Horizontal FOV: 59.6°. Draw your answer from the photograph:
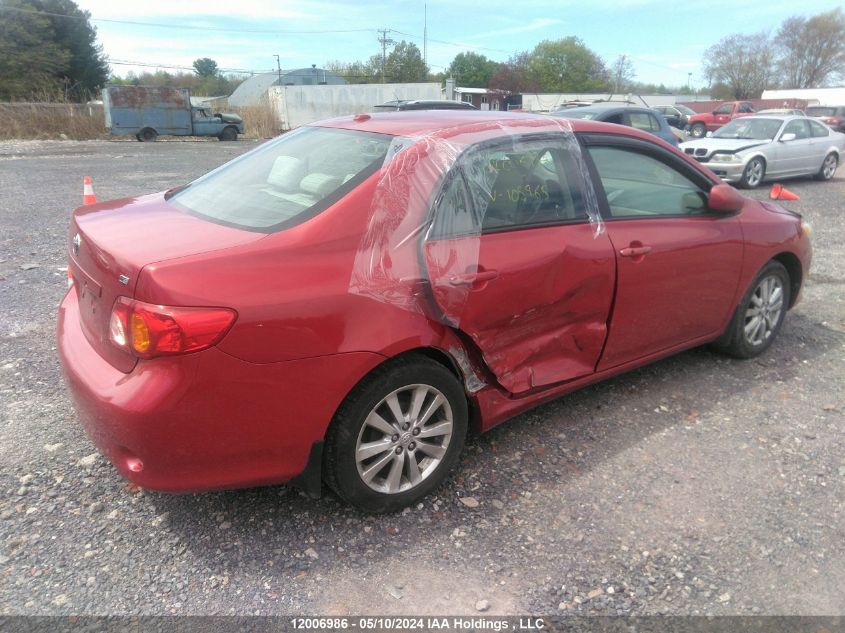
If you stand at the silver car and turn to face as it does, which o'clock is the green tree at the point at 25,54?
The green tree is roughly at 2 o'clock from the silver car.

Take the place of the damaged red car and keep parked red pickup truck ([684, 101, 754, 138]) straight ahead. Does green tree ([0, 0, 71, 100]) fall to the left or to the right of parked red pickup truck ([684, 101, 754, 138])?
left

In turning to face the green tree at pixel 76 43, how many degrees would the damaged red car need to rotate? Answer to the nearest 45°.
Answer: approximately 90° to its left

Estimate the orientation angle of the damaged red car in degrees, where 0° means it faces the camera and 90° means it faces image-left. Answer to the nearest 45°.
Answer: approximately 225°

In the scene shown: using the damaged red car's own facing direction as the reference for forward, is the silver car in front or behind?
in front

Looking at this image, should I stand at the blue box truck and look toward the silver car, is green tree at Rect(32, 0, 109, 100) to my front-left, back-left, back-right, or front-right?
back-left

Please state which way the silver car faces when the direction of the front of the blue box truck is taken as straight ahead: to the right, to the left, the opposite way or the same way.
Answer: the opposite way

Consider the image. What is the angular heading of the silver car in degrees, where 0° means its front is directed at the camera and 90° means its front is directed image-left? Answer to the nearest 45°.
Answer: approximately 45°

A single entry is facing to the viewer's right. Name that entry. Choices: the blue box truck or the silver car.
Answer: the blue box truck

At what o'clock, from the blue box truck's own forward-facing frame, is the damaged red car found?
The damaged red car is roughly at 3 o'clock from the blue box truck.

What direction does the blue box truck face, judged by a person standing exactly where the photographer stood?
facing to the right of the viewer

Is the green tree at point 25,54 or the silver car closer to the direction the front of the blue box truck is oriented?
the silver car

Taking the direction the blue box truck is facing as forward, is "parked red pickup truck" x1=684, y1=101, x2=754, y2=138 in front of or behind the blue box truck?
in front

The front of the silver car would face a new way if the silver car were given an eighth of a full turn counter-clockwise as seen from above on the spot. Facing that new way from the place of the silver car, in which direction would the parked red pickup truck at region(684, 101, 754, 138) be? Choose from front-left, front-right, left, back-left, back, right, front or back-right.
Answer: back

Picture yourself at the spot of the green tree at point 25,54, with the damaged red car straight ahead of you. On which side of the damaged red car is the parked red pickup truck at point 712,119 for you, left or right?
left
